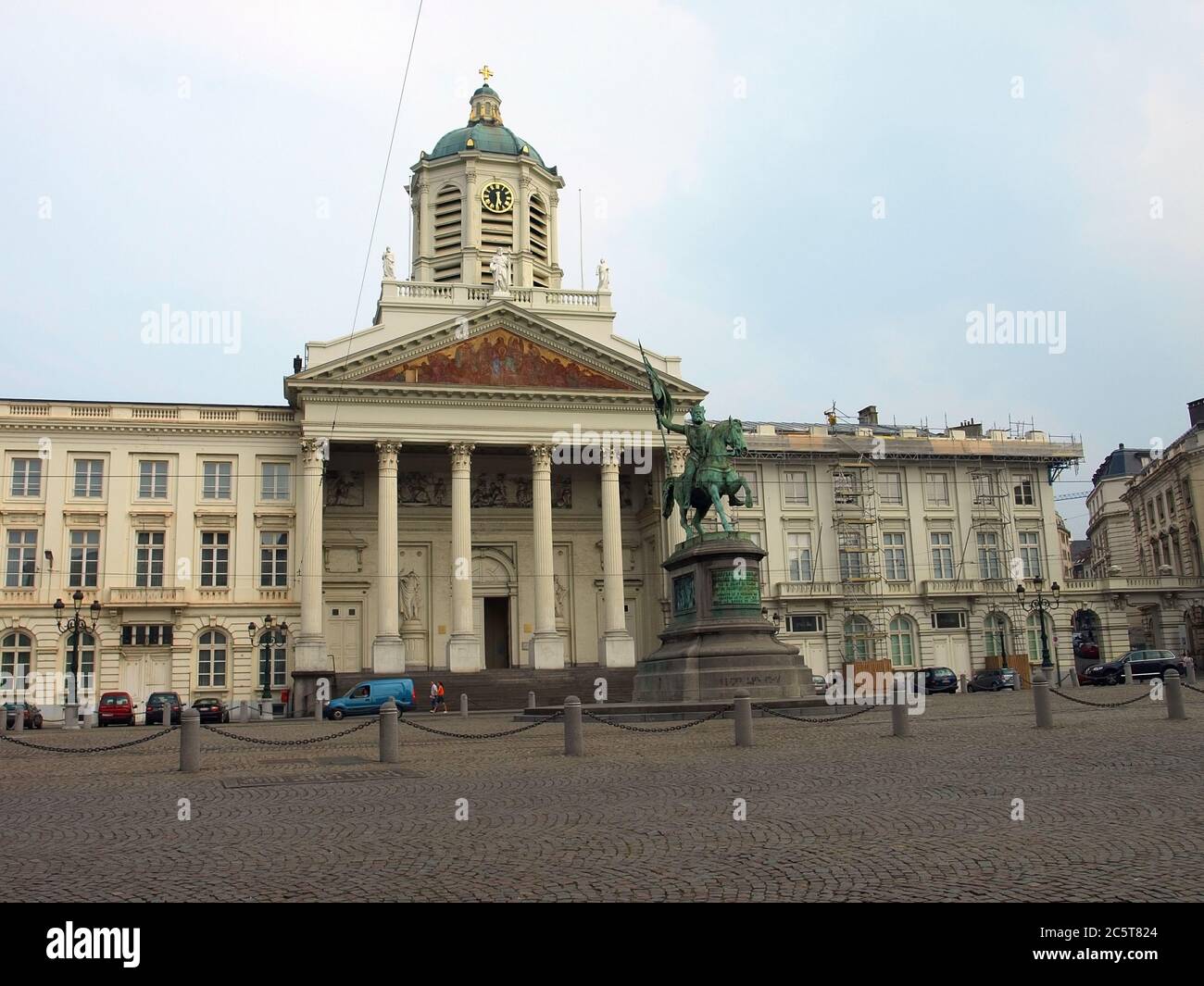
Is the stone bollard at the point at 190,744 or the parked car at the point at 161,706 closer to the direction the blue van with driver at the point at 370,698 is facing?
the parked car

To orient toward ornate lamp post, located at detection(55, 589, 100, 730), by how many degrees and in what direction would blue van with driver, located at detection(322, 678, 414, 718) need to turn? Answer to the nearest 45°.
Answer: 0° — it already faces it

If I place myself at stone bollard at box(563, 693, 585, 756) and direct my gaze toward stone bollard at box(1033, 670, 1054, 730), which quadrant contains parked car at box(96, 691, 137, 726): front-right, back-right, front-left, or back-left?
back-left

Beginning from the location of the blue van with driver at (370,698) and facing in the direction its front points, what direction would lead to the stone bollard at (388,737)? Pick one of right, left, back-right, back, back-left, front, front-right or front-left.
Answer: left

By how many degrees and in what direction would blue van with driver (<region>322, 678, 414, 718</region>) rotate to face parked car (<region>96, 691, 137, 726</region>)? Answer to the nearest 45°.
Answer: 0° — it already faces it

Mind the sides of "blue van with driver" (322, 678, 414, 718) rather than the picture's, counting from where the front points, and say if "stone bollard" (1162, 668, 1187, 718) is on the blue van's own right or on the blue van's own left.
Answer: on the blue van's own left

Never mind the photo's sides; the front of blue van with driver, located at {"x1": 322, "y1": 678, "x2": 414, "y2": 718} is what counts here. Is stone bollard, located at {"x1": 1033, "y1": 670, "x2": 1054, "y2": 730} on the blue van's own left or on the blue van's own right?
on the blue van's own left

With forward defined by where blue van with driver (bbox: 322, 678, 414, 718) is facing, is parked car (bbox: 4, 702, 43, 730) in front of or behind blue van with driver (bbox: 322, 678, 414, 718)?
in front

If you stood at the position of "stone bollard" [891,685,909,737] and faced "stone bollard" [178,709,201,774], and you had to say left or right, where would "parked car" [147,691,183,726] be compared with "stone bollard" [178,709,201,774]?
right

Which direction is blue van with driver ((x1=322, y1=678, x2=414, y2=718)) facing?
to the viewer's left
